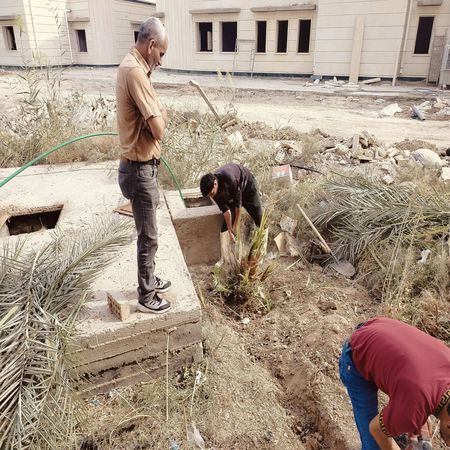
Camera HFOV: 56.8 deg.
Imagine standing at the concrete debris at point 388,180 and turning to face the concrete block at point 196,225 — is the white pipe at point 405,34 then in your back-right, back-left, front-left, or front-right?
back-right

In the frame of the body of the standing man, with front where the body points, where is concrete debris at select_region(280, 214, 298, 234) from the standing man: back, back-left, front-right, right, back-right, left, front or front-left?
front-left

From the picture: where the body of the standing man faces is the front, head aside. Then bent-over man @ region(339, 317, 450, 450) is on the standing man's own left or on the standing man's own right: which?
on the standing man's own right

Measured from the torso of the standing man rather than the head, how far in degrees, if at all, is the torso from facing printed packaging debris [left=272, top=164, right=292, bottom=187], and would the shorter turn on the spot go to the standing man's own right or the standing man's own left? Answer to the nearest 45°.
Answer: approximately 45° to the standing man's own left

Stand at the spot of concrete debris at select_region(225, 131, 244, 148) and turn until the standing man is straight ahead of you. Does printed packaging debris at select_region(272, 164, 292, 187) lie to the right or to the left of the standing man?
left

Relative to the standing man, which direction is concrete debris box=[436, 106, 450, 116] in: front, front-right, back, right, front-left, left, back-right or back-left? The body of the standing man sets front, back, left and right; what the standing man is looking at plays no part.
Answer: front-left

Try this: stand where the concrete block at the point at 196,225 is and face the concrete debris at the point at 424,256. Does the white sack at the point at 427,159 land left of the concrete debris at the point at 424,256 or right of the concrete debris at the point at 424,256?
left

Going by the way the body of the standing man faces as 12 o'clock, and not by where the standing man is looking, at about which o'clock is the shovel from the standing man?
The shovel is roughly at 11 o'clock from the standing man.

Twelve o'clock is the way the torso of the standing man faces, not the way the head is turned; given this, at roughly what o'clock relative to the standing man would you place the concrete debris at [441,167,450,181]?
The concrete debris is roughly at 11 o'clock from the standing man.

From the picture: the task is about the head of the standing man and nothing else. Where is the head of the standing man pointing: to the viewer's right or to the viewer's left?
to the viewer's right

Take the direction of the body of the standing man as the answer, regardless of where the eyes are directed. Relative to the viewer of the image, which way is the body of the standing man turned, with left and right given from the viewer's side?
facing to the right of the viewer
